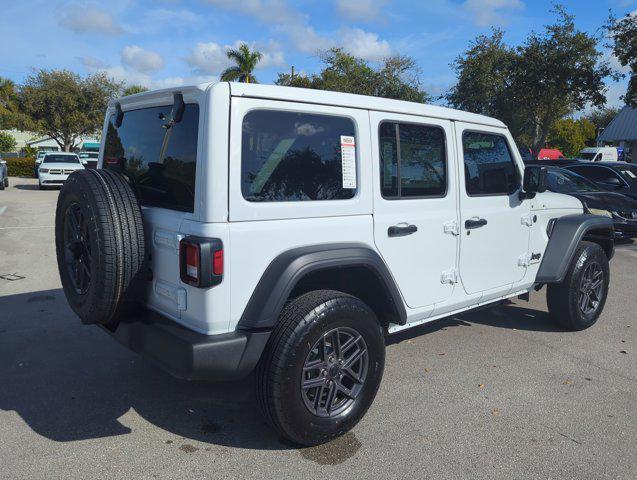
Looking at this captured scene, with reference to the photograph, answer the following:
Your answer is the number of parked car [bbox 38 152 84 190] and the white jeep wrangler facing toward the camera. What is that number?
1

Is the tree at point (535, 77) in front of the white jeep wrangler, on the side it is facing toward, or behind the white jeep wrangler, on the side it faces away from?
in front

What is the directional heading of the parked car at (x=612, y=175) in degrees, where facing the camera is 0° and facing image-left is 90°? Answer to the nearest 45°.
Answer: approximately 315°

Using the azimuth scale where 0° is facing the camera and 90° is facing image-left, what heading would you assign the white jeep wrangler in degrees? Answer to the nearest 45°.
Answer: approximately 225°

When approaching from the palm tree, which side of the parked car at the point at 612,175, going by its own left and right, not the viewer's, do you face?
back

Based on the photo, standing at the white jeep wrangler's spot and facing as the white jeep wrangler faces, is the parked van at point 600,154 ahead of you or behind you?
ahead

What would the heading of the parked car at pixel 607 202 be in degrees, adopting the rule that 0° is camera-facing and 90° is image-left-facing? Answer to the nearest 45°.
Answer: approximately 315°

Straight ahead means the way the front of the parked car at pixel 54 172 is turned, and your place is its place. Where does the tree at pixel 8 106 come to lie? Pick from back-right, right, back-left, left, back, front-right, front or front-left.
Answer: back

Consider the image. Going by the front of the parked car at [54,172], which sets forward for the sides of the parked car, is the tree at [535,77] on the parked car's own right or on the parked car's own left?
on the parked car's own left
